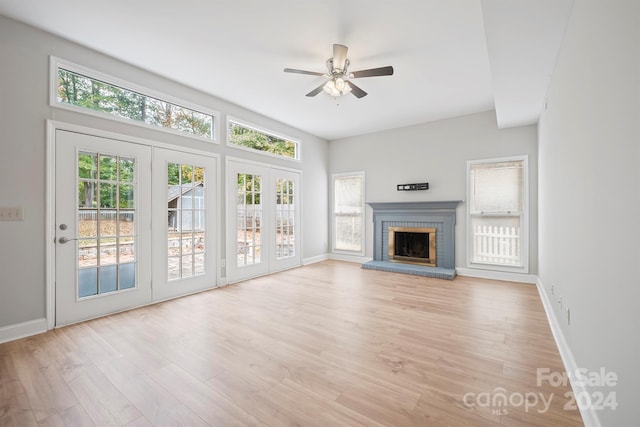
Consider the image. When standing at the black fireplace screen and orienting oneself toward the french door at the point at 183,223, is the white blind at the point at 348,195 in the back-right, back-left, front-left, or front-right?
front-right

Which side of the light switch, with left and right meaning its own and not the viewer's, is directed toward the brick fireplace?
left

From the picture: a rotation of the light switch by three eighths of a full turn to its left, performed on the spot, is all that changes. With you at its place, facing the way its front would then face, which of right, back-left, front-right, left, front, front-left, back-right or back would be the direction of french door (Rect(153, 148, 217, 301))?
front-right

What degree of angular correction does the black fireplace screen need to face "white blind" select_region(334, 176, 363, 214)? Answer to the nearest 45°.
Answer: approximately 90° to its right

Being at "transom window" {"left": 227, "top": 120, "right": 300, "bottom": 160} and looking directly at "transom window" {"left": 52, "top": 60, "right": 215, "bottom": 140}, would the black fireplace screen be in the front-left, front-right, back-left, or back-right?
back-left

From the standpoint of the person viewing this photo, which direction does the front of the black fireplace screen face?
facing the viewer

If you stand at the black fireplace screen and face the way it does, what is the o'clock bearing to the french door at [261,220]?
The french door is roughly at 2 o'clock from the black fireplace screen.

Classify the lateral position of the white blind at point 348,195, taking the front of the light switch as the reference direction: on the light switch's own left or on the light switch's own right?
on the light switch's own left

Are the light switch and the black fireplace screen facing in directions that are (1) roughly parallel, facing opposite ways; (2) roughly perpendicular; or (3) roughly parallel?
roughly perpendicular

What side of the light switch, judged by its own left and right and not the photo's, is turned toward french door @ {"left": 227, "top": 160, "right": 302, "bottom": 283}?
left

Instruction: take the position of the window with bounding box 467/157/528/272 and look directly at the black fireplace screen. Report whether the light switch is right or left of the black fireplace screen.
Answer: left

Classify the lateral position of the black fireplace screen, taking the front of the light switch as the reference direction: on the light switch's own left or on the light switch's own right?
on the light switch's own left
